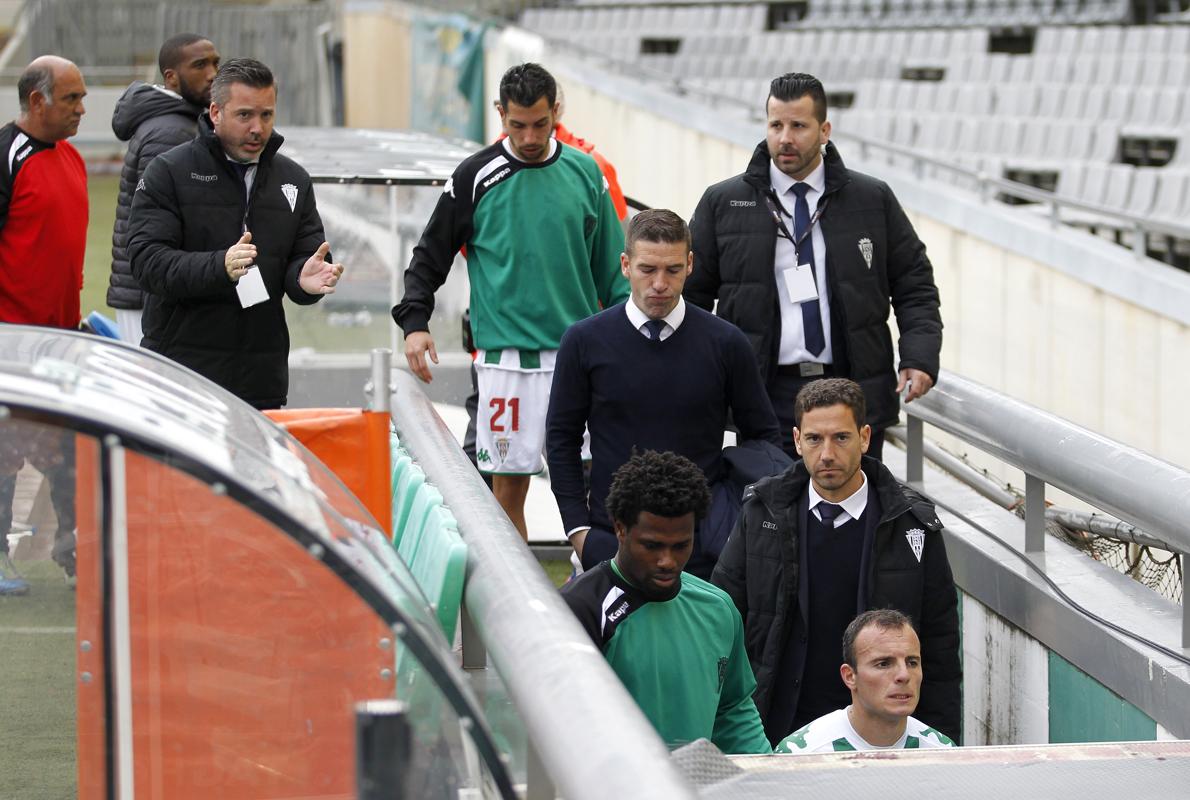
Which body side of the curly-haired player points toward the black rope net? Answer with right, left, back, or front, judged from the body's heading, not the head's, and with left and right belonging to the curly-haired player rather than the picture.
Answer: left

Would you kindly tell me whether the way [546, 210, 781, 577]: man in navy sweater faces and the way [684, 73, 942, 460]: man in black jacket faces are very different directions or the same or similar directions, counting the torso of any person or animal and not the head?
same or similar directions

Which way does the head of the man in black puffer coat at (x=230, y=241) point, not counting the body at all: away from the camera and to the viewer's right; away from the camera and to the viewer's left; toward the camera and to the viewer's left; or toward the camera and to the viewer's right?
toward the camera and to the viewer's right

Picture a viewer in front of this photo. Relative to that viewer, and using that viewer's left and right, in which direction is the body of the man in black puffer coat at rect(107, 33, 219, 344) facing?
facing to the right of the viewer

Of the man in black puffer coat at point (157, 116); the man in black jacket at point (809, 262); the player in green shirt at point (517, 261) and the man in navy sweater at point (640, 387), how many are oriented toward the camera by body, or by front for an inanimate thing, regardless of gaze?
3

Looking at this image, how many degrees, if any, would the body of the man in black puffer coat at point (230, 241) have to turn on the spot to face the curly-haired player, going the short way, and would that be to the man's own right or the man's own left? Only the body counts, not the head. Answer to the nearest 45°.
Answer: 0° — they already face them

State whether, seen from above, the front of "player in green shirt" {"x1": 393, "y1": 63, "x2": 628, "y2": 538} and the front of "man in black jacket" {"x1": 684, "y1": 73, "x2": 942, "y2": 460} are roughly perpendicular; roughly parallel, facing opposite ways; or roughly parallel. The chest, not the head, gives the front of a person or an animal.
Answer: roughly parallel

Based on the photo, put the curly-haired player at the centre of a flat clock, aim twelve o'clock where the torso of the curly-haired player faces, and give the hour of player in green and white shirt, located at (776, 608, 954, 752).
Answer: The player in green and white shirt is roughly at 9 o'clock from the curly-haired player.

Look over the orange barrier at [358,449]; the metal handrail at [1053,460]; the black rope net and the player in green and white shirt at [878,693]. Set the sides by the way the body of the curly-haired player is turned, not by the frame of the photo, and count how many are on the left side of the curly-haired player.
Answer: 3

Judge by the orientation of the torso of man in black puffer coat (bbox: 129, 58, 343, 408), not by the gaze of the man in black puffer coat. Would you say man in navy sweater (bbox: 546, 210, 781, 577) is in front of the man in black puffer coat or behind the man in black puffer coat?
in front

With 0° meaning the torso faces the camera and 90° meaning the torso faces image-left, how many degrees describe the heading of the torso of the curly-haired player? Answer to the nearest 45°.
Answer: approximately 315°

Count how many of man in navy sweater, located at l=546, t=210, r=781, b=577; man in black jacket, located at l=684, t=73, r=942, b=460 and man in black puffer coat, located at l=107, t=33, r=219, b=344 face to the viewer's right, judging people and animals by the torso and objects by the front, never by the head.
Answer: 1

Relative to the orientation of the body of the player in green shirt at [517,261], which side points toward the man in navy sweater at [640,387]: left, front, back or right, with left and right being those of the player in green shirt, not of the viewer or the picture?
front

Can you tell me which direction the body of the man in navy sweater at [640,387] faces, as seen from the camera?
toward the camera

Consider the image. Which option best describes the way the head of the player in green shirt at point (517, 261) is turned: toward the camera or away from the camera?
toward the camera

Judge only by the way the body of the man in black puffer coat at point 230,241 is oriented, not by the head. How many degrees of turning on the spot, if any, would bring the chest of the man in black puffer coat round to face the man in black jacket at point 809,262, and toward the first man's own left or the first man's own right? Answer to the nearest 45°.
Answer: approximately 45° to the first man's own left
